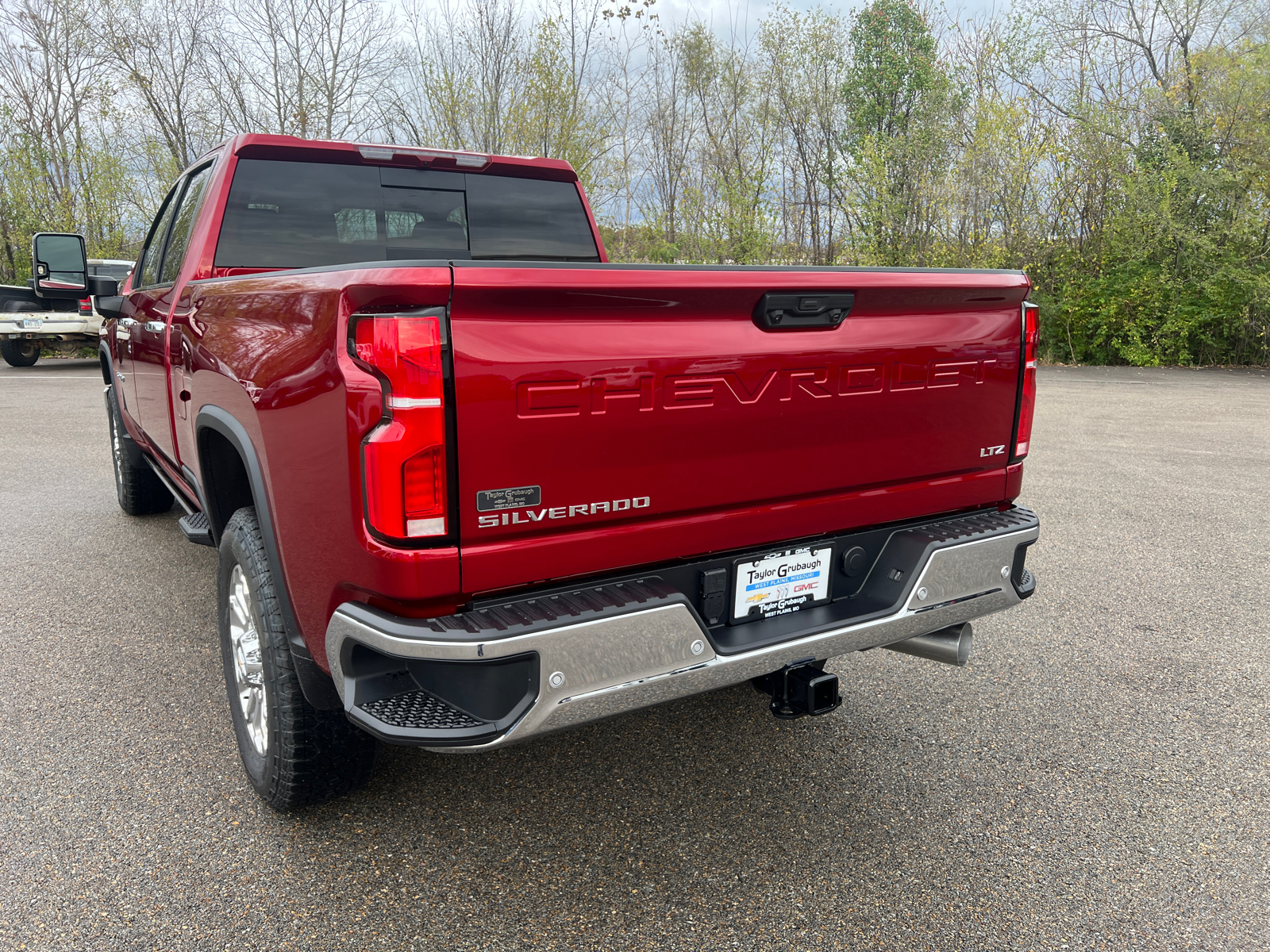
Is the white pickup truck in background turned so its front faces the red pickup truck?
no

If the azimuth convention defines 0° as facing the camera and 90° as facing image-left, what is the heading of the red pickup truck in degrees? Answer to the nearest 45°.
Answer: approximately 135°

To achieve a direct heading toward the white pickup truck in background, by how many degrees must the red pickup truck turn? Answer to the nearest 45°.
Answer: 0° — it already faces it
